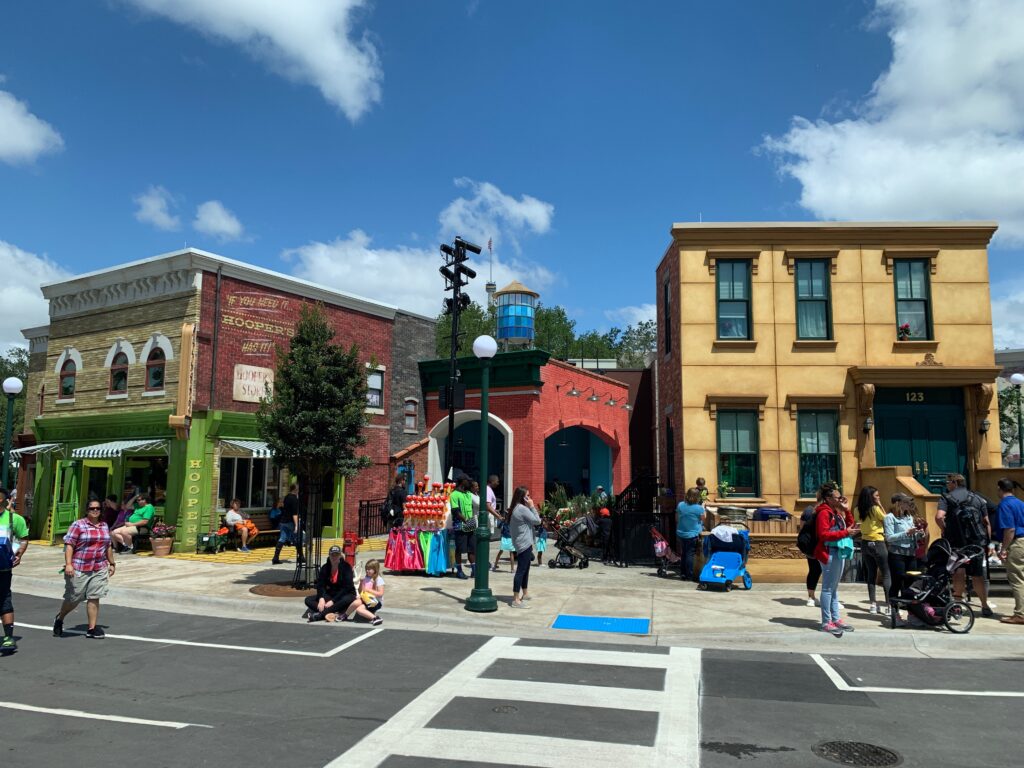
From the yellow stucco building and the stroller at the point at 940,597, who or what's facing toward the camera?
the yellow stucco building

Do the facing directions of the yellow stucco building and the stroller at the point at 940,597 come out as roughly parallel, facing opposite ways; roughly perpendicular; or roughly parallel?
roughly perpendicular

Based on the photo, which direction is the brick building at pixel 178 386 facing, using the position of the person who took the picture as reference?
facing the viewer and to the left of the viewer

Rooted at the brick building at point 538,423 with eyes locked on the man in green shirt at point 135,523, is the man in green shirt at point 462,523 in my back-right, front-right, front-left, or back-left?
front-left

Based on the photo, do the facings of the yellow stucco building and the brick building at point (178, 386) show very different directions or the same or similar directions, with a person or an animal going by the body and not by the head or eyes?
same or similar directions

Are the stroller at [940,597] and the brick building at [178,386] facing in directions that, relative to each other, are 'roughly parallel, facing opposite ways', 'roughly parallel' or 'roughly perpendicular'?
roughly perpendicular

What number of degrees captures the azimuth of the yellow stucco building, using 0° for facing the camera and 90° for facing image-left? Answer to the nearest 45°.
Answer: approximately 0°

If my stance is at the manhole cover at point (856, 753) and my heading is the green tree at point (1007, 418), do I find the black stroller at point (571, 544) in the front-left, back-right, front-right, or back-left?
front-left

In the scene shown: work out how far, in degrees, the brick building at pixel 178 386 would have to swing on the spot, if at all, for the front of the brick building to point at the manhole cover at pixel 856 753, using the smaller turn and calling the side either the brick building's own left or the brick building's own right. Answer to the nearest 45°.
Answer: approximately 45° to the brick building's own left

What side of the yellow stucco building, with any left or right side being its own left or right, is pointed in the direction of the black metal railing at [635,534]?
right

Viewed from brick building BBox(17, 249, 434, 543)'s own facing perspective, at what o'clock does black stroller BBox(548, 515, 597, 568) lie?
The black stroller is roughly at 9 o'clock from the brick building.

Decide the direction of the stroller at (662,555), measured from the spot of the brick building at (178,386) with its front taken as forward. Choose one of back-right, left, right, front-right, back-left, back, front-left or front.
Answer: left
